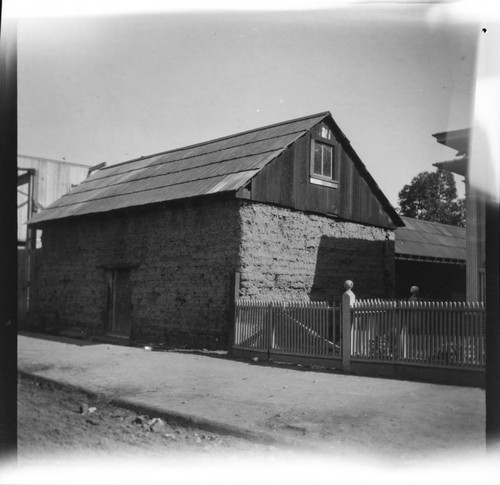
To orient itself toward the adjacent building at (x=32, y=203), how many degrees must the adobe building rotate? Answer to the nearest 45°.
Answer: approximately 90° to its right

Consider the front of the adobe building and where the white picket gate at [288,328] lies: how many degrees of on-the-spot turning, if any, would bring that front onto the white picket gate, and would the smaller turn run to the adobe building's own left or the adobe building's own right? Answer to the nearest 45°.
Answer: approximately 45° to the adobe building's own left

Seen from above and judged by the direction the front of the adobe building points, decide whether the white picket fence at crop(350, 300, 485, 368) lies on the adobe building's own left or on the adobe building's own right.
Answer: on the adobe building's own left

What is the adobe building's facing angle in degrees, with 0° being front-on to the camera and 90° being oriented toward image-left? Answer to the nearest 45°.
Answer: approximately 45°

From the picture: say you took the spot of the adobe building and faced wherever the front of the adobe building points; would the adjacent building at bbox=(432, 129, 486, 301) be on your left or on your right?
on your left
